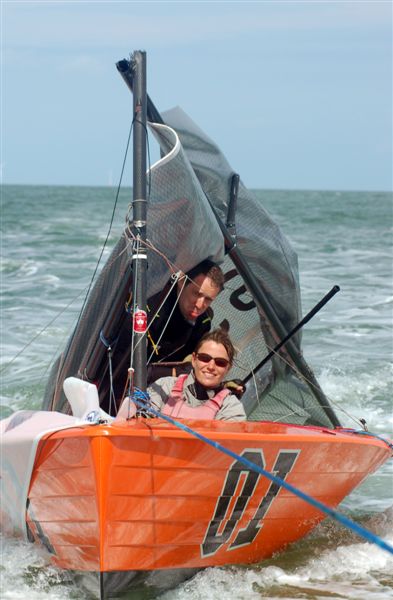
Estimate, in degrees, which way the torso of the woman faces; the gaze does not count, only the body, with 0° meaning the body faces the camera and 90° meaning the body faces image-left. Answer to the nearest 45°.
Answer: approximately 0°

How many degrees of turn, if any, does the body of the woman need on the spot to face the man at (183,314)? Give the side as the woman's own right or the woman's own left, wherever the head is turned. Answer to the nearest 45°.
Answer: approximately 180°
